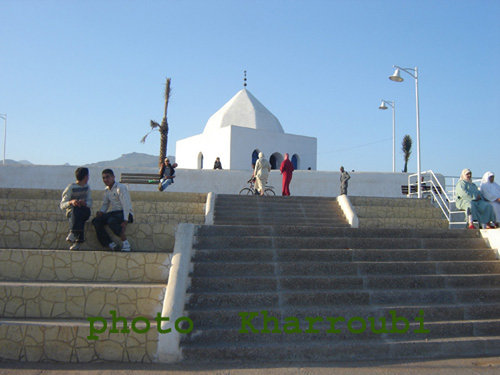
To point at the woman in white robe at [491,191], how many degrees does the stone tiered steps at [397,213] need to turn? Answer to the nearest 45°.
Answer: approximately 45° to its left

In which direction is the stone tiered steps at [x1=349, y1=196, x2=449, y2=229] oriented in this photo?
toward the camera

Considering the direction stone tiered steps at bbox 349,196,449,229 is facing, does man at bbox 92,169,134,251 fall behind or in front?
in front

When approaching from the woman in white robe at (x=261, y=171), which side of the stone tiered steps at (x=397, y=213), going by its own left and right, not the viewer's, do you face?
right

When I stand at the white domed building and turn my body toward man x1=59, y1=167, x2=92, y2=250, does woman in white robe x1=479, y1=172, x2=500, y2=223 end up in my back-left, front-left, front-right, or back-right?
front-left

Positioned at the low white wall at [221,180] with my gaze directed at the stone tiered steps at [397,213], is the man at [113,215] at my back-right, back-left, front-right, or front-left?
front-right

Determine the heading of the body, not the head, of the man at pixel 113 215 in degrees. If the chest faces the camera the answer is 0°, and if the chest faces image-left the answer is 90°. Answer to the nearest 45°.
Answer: approximately 45°

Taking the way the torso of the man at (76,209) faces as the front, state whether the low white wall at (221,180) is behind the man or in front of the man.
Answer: behind

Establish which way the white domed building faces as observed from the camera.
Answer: facing the viewer and to the right of the viewer

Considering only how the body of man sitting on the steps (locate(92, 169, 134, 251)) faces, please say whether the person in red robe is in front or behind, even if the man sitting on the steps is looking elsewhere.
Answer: behind

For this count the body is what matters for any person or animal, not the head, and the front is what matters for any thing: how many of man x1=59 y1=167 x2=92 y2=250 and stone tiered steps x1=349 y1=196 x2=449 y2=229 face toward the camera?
2
